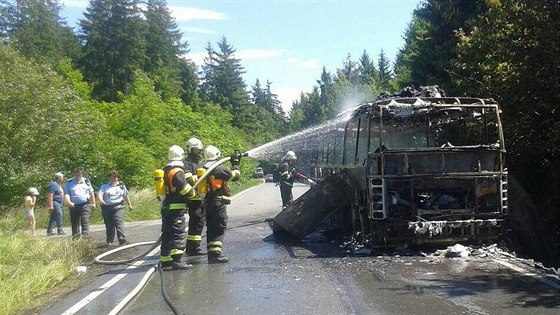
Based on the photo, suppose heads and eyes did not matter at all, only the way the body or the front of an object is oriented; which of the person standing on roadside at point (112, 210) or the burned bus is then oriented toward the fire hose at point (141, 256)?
the person standing on roadside

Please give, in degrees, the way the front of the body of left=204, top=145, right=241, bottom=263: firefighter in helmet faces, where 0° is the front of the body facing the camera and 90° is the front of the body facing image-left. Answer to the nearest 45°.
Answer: approximately 270°

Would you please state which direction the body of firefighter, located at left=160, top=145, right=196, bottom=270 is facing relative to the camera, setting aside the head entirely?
to the viewer's right

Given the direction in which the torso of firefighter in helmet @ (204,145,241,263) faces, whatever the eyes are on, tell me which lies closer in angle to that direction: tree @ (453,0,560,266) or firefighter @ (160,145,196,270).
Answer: the tree

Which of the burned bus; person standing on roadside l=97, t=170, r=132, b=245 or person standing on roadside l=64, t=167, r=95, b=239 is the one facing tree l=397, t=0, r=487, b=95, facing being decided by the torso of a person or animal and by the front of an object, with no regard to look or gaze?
the burned bus

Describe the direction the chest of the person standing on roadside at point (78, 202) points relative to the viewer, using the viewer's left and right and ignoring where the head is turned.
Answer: facing the viewer

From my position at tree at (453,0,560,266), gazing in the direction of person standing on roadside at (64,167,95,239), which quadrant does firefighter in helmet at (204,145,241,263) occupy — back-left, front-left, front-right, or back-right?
front-left

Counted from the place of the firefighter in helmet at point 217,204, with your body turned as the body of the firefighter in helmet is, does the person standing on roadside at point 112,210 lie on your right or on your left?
on your left

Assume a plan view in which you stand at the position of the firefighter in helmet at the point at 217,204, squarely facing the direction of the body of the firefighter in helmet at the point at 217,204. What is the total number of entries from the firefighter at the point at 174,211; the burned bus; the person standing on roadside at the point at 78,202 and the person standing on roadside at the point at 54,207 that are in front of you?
1

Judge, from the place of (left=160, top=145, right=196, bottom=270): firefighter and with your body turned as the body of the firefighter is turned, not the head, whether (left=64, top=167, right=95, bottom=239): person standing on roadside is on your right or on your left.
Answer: on your left

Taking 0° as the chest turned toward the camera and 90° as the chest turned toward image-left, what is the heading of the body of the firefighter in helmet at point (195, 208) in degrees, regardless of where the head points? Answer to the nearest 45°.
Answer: approximately 270°

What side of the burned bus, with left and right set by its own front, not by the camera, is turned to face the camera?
back
